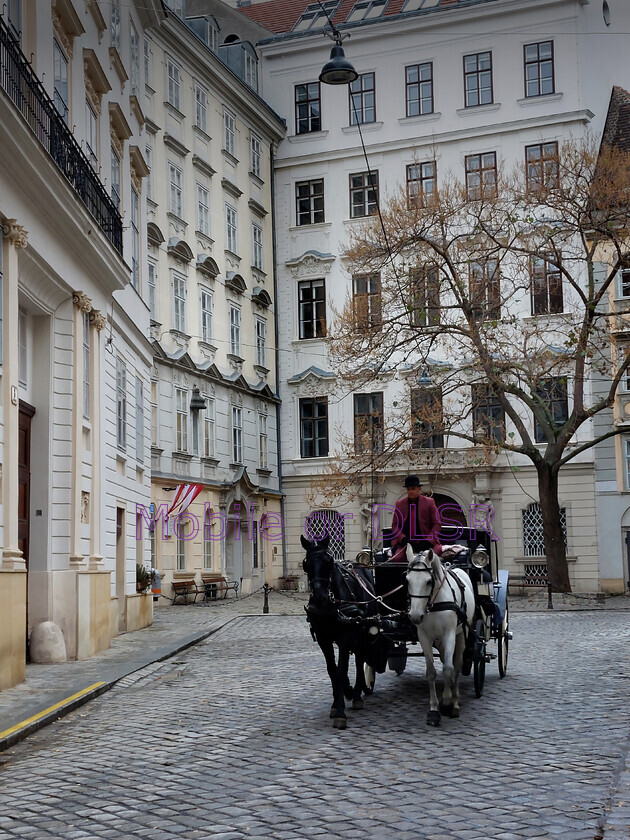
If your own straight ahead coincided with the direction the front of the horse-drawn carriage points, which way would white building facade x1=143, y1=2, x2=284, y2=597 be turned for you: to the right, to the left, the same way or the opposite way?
to the left

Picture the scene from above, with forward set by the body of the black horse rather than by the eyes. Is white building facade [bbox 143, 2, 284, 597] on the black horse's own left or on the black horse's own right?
on the black horse's own right

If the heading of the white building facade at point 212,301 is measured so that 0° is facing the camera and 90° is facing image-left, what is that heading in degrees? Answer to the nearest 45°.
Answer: approximately 315°

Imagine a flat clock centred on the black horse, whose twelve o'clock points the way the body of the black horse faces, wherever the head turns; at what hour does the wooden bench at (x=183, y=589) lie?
The wooden bench is roughly at 4 o'clock from the black horse.

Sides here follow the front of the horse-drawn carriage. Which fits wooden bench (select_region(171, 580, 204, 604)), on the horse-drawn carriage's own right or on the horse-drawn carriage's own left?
on the horse-drawn carriage's own right

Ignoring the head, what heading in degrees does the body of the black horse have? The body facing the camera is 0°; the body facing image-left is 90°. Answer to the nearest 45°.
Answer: approximately 45°

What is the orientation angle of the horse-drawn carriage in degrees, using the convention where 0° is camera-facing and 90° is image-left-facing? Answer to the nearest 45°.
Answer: approximately 45°

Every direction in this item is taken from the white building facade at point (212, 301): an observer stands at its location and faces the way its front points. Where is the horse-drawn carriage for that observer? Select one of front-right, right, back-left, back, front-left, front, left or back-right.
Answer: front-right

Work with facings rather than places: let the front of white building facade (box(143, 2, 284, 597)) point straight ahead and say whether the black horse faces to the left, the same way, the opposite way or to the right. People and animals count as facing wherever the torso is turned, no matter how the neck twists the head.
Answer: to the right

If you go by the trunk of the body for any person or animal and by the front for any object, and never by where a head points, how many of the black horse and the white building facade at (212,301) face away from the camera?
0

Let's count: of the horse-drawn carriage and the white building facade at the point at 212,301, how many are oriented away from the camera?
0
